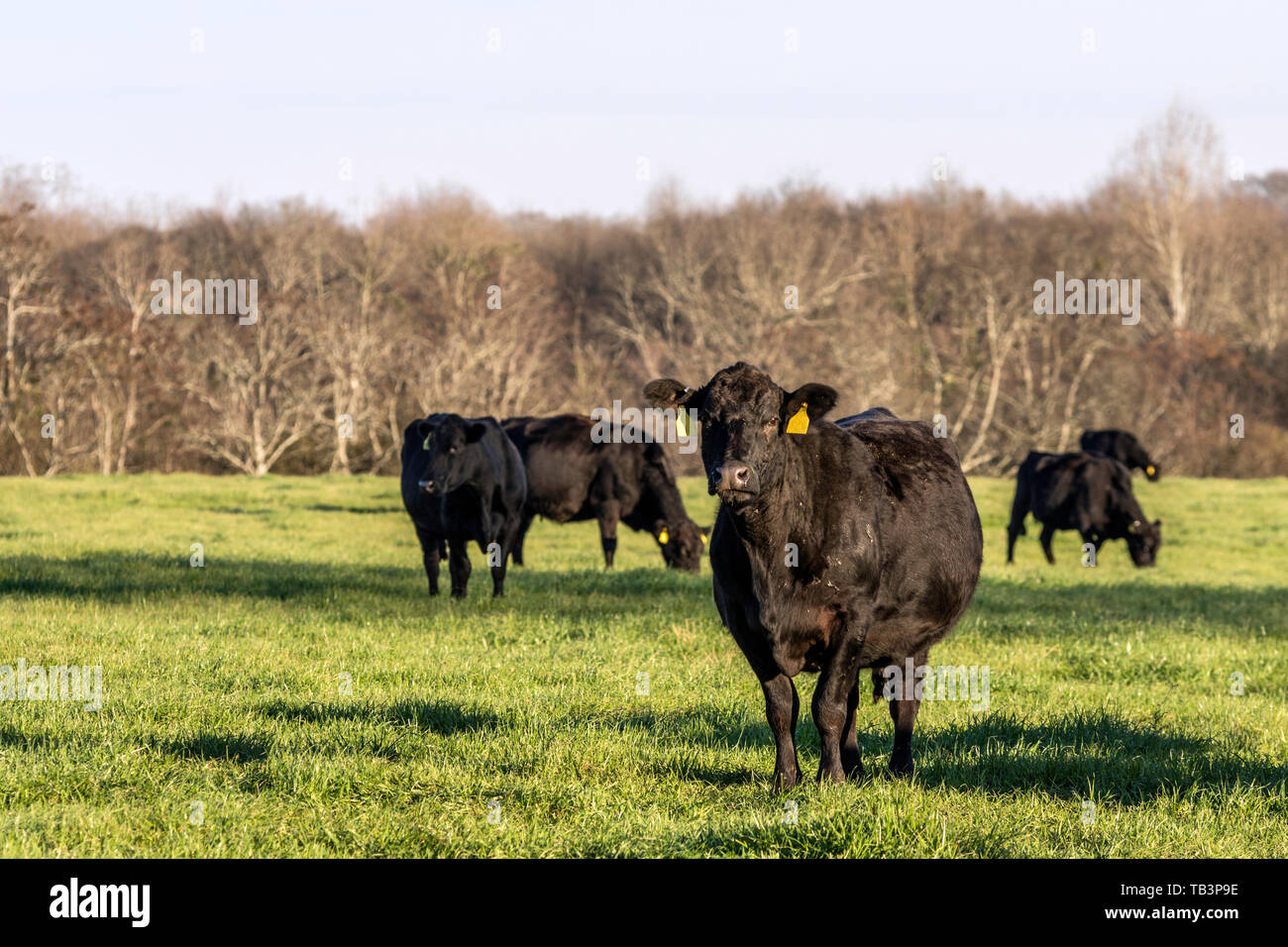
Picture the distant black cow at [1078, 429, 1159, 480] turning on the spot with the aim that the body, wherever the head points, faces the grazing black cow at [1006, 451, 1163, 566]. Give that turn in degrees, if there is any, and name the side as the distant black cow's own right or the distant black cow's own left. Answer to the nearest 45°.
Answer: approximately 90° to the distant black cow's own right

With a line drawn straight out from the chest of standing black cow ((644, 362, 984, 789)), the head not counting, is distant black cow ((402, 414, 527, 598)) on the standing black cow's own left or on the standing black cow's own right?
on the standing black cow's own right

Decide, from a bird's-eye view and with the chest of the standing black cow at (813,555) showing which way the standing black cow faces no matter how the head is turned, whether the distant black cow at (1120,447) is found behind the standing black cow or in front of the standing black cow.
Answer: behind

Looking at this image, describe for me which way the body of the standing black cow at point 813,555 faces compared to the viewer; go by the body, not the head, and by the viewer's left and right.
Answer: facing the viewer and to the left of the viewer

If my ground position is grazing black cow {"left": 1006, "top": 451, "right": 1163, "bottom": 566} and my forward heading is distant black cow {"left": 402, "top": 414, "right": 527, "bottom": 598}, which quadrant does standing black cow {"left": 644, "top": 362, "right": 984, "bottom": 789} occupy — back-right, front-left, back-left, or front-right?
front-left

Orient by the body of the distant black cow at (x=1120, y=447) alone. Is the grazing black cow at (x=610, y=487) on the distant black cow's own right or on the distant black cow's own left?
on the distant black cow's own right

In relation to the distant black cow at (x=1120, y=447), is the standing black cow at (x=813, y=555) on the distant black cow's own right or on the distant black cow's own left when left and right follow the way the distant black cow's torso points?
on the distant black cow's own right

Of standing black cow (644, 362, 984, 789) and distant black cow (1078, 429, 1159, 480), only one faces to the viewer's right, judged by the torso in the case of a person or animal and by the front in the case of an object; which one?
the distant black cow

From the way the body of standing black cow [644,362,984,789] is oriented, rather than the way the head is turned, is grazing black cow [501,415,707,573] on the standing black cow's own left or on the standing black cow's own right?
on the standing black cow's own right

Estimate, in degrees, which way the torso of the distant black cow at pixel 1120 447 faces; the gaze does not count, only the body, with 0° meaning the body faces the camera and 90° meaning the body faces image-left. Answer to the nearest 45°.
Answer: approximately 270°

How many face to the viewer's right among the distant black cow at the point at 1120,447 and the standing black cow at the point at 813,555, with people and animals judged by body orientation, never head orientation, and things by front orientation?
1
